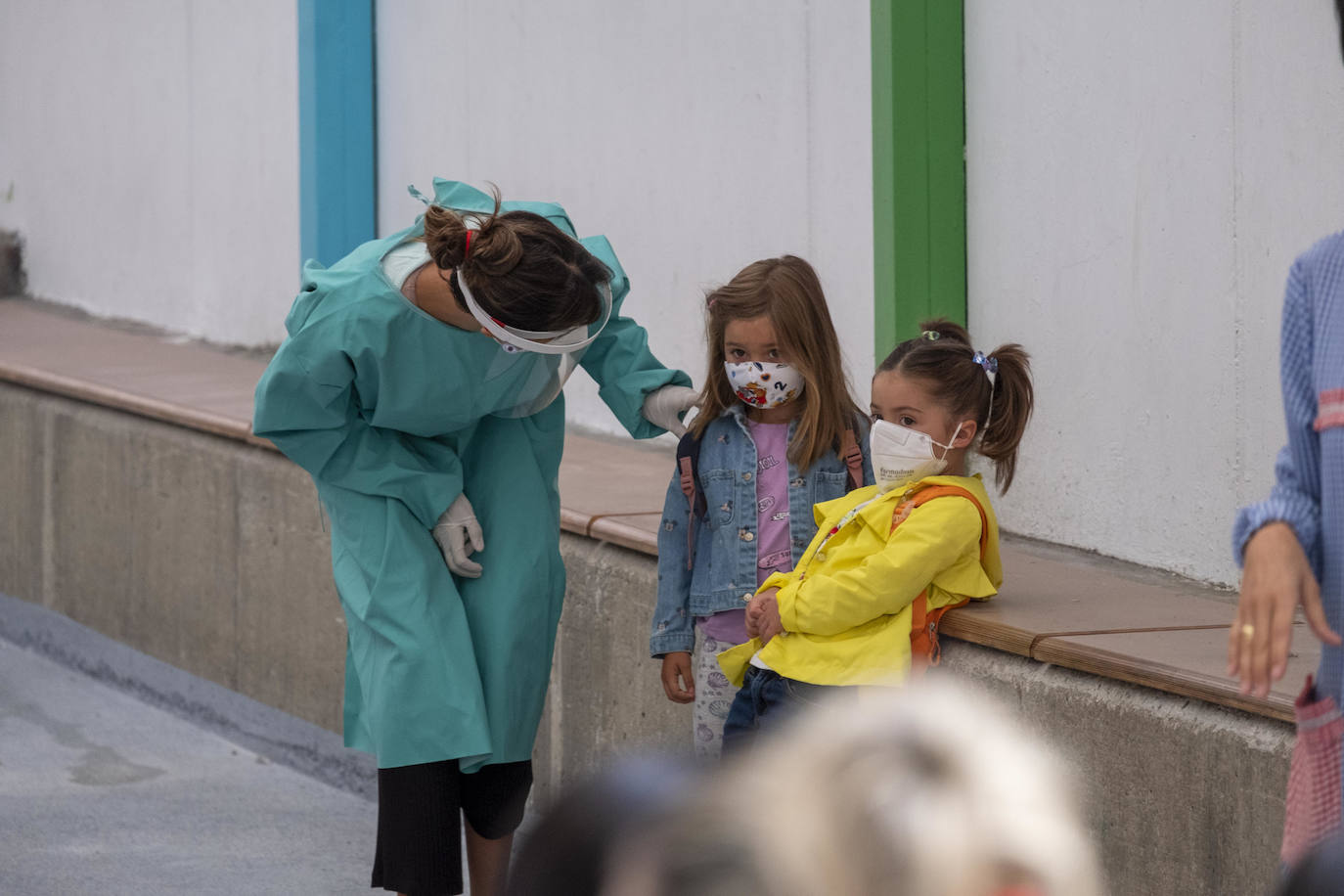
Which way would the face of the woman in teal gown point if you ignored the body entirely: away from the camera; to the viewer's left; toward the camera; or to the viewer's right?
to the viewer's right

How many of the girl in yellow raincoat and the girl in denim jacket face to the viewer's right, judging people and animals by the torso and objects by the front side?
0

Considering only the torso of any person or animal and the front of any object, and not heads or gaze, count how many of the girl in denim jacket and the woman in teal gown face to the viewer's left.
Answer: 0

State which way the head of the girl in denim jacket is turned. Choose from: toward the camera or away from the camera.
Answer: toward the camera

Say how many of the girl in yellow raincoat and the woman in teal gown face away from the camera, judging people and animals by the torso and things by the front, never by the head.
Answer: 0

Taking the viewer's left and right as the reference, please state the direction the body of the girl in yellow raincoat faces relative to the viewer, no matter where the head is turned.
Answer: facing the viewer and to the left of the viewer

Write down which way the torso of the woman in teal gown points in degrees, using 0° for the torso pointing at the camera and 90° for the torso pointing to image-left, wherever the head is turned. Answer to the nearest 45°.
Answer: approximately 315°

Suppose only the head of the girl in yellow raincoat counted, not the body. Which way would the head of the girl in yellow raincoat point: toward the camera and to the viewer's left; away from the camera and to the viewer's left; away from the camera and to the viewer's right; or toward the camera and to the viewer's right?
toward the camera and to the viewer's left

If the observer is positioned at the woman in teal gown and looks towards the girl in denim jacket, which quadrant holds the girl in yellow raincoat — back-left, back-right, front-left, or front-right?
front-right

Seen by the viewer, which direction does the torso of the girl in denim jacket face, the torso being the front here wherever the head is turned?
toward the camera
